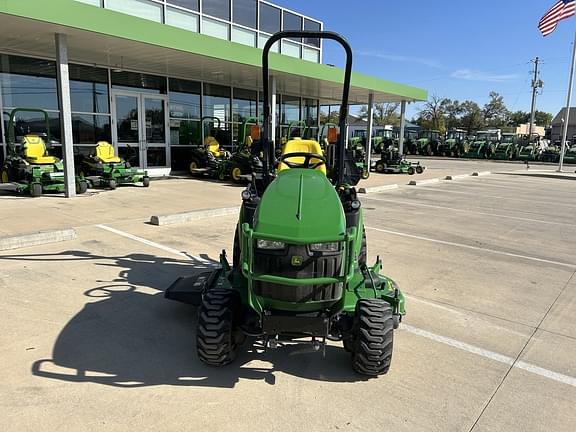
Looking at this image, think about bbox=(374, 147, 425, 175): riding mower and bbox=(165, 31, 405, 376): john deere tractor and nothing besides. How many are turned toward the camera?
1

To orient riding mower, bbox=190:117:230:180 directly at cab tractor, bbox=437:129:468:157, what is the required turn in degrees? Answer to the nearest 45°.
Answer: approximately 90° to its left

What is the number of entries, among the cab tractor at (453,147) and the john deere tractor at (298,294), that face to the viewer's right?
0

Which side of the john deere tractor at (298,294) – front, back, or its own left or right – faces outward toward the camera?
front

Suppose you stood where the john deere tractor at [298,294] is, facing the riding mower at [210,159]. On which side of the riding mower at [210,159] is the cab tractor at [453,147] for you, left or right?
right

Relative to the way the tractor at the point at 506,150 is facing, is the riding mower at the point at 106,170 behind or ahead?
ahead

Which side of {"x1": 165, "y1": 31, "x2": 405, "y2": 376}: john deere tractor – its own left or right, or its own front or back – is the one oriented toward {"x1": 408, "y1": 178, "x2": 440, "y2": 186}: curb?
back

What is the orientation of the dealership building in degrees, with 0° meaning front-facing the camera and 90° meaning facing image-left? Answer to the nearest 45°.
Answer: approximately 315°

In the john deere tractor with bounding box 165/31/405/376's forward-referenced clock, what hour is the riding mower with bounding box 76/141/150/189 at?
The riding mower is roughly at 5 o'clock from the john deere tractor.

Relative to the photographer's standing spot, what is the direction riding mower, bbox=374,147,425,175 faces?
facing to the right of the viewer

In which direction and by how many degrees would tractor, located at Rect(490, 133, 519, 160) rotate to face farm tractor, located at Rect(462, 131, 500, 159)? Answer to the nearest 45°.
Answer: approximately 45° to its right

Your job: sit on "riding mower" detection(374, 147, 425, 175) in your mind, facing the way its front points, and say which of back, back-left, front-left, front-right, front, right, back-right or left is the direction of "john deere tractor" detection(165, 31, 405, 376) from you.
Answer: right
